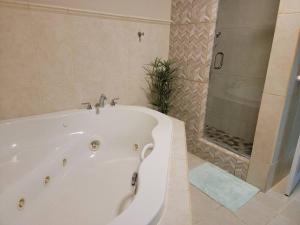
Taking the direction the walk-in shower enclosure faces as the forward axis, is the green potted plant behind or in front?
in front

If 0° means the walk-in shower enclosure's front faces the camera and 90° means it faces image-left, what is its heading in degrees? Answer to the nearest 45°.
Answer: approximately 45°

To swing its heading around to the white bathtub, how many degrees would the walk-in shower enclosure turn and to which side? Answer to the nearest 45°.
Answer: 0° — it already faces it

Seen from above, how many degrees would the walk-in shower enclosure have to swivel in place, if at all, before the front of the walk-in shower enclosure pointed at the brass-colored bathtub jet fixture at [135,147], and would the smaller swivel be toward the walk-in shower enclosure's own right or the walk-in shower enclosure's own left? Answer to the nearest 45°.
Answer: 0° — it already faces it
